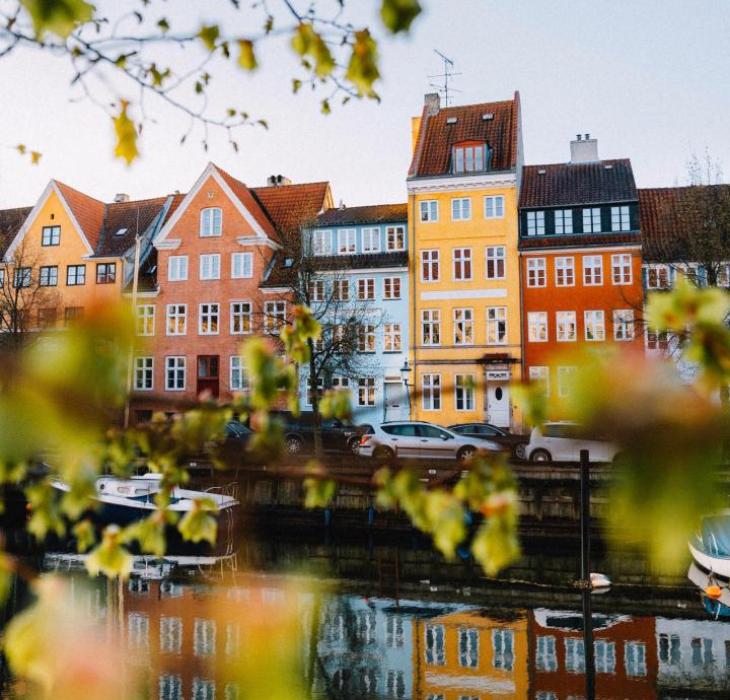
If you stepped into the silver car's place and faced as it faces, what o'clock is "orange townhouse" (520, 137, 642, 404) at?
The orange townhouse is roughly at 10 o'clock from the silver car.

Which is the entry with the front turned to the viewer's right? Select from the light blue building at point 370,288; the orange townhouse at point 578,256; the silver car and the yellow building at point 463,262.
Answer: the silver car

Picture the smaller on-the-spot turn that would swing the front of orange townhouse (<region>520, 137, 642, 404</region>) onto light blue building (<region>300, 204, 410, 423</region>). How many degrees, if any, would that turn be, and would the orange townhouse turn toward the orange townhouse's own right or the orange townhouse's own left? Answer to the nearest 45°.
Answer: approximately 90° to the orange townhouse's own right

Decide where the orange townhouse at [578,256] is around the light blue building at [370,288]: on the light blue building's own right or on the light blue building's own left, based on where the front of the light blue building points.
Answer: on the light blue building's own left

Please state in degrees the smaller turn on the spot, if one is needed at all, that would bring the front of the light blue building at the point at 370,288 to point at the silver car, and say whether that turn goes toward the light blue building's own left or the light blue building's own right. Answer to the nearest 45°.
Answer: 0° — it already faces it

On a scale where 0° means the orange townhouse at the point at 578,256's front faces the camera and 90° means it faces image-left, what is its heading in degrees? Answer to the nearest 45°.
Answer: approximately 0°

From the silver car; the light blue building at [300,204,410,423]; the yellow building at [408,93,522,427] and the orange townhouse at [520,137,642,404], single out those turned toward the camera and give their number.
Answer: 3

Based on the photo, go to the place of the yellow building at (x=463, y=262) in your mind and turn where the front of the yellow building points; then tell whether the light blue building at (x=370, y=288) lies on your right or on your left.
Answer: on your right

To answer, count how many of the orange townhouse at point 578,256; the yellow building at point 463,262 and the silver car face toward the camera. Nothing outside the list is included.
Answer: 2

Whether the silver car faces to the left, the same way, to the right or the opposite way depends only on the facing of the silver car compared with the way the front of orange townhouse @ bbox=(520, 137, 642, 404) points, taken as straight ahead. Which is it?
to the left

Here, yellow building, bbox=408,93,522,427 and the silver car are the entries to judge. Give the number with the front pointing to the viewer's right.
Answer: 1

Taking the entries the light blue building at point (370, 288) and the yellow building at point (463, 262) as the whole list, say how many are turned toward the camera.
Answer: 2
